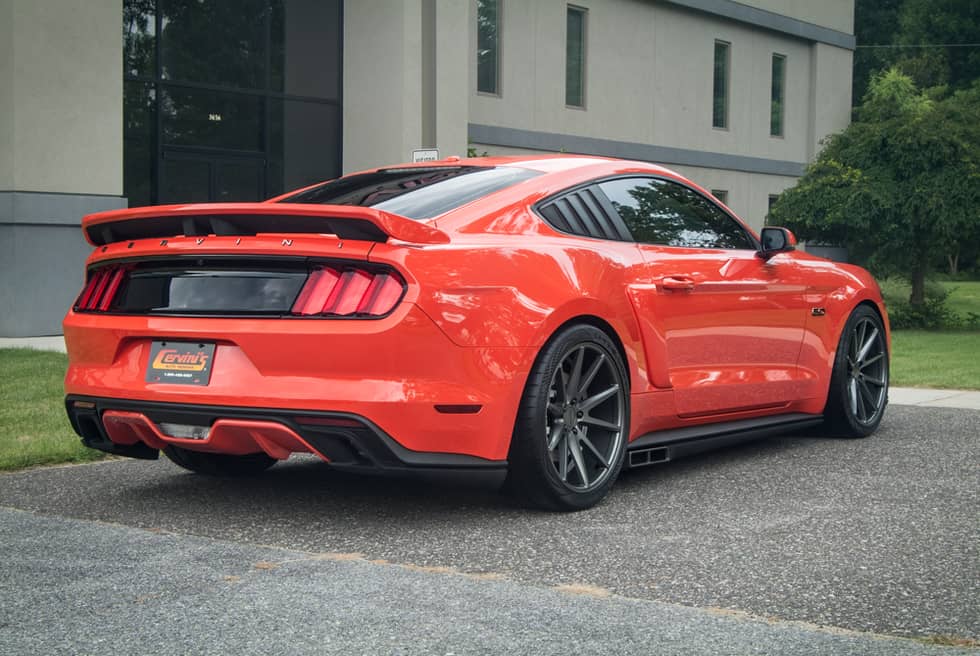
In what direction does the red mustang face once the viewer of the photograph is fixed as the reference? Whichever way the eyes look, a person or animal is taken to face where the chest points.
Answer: facing away from the viewer and to the right of the viewer
